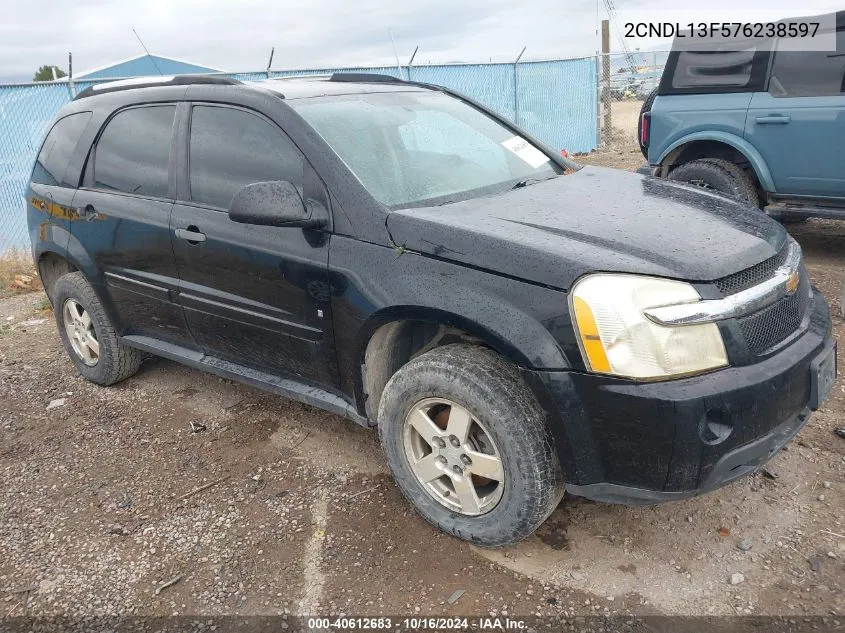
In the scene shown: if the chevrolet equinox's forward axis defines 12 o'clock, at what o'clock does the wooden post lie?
The wooden post is roughly at 8 o'clock from the chevrolet equinox.

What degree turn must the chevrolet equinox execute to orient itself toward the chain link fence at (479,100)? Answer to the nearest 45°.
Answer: approximately 135° to its left

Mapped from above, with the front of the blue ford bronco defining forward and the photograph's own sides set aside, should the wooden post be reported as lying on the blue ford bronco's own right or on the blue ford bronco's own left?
on the blue ford bronco's own left

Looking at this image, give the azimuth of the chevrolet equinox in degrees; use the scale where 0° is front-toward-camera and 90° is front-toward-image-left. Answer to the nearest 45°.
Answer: approximately 315°

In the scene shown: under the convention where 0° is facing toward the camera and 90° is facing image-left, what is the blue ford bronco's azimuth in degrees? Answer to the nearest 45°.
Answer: approximately 270°

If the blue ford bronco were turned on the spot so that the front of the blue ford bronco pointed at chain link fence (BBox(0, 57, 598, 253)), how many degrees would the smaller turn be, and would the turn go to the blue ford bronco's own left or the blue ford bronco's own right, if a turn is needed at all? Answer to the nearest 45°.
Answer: approximately 135° to the blue ford bronco's own left

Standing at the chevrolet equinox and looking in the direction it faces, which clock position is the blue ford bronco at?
The blue ford bronco is roughly at 9 o'clock from the chevrolet equinox.

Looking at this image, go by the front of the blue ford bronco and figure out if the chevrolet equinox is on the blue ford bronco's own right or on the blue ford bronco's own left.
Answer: on the blue ford bronco's own right

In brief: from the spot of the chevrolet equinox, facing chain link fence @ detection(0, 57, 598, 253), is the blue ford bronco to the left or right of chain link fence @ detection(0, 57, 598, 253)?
right
